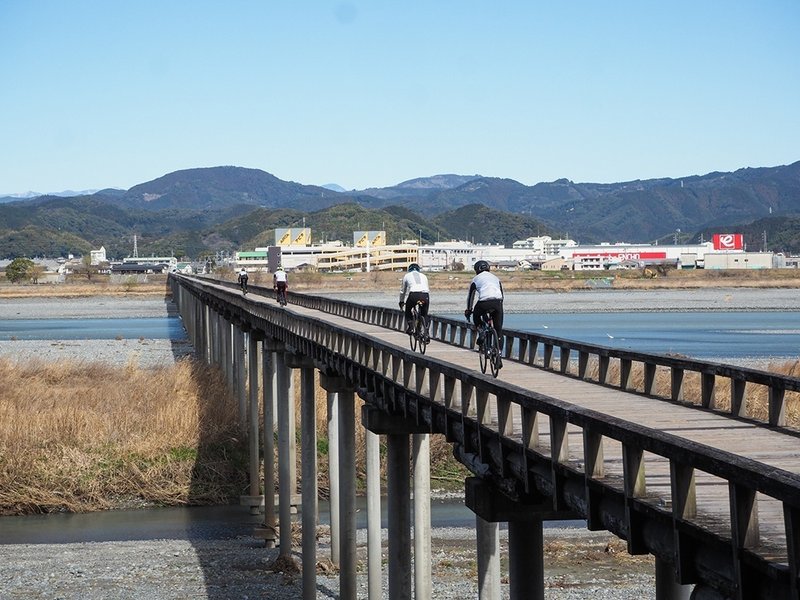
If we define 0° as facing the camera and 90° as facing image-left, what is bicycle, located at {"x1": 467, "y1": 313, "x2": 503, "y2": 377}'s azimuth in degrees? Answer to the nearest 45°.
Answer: approximately 135°

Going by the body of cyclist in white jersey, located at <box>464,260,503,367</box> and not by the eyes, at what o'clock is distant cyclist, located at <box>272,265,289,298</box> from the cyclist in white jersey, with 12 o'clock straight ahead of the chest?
The distant cyclist is roughly at 1 o'clock from the cyclist in white jersey.

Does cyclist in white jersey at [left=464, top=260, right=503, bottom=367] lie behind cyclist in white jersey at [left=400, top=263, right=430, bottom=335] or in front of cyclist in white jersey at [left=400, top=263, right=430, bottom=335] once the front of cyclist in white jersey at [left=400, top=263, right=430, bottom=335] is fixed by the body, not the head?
behind

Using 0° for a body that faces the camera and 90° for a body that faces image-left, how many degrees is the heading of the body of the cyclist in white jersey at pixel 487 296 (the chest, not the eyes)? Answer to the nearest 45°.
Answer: approximately 135°

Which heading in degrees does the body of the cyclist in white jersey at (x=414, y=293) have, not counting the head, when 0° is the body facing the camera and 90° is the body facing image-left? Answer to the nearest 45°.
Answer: approximately 135°

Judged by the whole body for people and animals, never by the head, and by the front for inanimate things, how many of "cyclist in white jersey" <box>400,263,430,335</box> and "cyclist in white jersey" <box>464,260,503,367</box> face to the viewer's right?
0

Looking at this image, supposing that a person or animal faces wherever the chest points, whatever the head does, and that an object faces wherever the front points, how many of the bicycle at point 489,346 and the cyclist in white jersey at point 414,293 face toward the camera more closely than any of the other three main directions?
0

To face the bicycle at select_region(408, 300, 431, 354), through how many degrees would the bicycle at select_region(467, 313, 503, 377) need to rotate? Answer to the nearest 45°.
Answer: approximately 45° to its right

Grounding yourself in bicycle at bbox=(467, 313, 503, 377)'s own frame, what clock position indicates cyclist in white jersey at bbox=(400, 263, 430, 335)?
The cyclist in white jersey is roughly at 1 o'clock from the bicycle.
